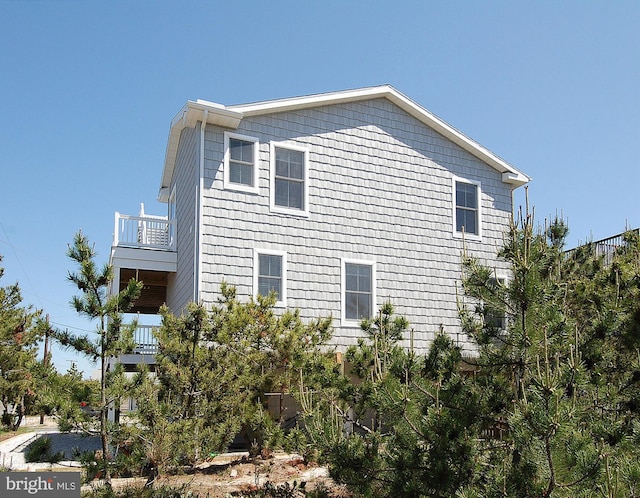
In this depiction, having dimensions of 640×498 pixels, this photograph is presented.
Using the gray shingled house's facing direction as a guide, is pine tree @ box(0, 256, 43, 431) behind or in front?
in front

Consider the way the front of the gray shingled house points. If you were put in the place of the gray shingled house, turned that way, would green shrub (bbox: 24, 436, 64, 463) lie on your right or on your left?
on your left

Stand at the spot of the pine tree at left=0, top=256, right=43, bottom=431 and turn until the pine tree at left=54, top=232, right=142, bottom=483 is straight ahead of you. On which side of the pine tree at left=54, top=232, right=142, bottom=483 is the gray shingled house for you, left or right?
left

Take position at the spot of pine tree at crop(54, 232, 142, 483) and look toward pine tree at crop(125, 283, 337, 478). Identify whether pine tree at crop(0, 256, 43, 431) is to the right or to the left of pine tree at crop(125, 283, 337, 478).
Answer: left

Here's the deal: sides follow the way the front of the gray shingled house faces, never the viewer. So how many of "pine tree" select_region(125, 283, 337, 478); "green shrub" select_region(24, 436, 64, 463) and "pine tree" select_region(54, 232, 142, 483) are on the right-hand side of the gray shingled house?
0

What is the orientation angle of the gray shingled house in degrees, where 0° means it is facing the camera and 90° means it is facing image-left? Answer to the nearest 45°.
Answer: approximately 90°

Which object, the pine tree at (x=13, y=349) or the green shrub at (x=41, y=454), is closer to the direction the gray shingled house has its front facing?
the pine tree

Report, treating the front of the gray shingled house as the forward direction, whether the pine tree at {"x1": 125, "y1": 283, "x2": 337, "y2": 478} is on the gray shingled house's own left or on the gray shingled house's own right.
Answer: on the gray shingled house's own left
